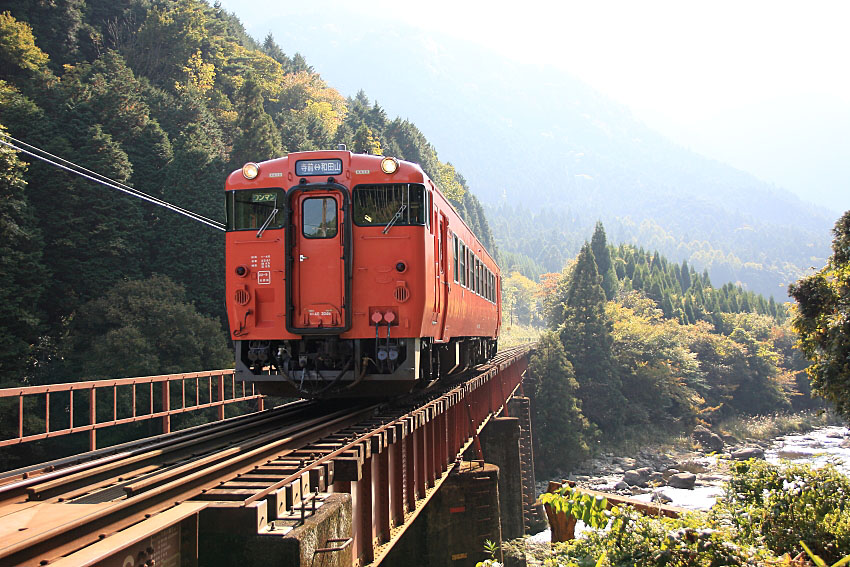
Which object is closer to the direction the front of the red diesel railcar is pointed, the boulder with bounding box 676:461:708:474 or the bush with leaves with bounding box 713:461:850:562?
the bush with leaves

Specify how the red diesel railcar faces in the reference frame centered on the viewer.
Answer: facing the viewer

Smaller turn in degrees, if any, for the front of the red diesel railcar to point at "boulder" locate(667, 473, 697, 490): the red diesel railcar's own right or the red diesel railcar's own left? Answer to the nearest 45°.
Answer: approximately 135° to the red diesel railcar's own left

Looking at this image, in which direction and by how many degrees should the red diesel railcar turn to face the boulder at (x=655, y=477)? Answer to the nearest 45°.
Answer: approximately 135° to its left

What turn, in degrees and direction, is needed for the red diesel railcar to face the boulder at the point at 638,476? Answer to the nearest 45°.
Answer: approximately 135° to its left

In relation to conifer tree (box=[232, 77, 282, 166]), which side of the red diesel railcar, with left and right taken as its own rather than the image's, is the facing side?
back

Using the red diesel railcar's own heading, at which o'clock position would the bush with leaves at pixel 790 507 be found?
The bush with leaves is roughly at 10 o'clock from the red diesel railcar.
